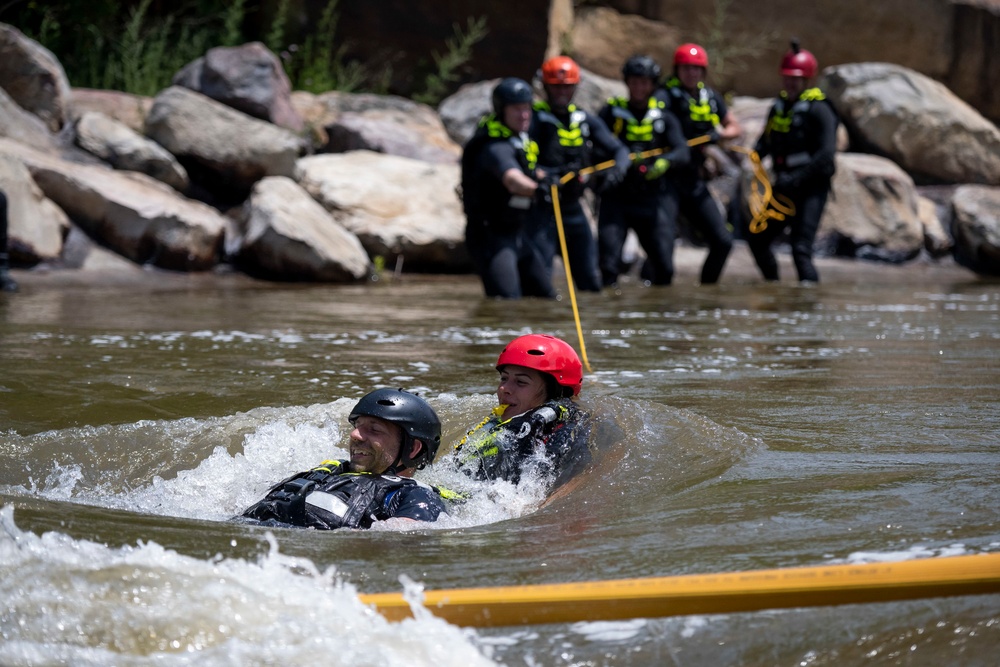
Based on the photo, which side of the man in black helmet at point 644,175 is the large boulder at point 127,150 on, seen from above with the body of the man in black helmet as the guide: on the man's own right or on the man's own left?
on the man's own right

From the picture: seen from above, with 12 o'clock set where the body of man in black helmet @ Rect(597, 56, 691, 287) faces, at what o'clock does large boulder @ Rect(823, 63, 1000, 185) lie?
The large boulder is roughly at 7 o'clock from the man in black helmet.

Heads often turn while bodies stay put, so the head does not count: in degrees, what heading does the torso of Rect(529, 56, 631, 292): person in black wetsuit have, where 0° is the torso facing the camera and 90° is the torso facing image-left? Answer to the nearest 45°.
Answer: approximately 0°

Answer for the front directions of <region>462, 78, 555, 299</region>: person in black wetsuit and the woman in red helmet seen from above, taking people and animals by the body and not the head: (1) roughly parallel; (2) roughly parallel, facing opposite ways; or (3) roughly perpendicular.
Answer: roughly perpendicular

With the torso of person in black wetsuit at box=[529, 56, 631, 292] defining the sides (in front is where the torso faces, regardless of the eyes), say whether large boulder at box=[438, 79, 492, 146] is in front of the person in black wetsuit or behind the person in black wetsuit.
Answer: behind

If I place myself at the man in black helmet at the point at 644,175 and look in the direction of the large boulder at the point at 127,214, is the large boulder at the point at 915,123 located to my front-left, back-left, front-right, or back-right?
back-right

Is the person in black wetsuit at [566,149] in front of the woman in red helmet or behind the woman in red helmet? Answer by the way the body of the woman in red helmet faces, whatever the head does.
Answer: behind

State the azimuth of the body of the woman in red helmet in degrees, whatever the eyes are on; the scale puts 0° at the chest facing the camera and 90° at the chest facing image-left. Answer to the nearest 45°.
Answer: approximately 45°

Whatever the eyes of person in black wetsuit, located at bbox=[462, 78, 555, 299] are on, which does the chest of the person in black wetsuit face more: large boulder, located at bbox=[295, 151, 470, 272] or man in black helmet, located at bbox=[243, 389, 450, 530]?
the man in black helmet
